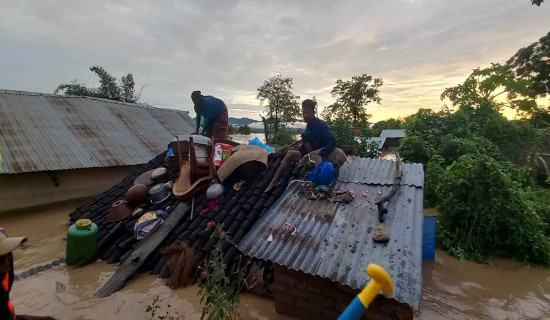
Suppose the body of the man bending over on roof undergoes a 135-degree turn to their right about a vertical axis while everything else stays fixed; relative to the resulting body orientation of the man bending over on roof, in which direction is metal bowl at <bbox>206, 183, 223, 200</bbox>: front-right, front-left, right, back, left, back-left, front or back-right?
back-right

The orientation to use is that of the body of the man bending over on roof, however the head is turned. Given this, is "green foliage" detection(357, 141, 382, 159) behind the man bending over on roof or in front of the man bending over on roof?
behind

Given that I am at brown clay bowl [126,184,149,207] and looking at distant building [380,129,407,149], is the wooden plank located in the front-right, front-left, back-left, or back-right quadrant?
back-right

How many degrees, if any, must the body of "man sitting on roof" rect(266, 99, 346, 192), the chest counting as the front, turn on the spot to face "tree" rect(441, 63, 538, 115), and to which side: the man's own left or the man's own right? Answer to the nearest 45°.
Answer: approximately 180°

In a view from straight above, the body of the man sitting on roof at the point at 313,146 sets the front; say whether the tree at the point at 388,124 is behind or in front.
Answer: behind

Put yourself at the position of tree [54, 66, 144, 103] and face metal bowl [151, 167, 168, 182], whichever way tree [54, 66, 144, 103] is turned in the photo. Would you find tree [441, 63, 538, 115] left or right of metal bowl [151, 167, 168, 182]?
left

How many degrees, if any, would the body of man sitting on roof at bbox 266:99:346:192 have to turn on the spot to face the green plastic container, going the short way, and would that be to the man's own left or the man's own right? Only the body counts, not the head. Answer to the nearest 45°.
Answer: approximately 45° to the man's own right

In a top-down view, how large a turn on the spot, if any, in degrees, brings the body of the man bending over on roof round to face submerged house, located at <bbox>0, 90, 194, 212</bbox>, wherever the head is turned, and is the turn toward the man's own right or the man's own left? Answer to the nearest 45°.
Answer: approximately 45° to the man's own right

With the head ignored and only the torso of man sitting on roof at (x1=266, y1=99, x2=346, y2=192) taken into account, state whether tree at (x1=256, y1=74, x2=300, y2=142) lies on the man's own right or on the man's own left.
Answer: on the man's own right

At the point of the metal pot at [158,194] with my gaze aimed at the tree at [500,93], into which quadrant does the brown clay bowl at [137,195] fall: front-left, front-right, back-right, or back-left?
back-left

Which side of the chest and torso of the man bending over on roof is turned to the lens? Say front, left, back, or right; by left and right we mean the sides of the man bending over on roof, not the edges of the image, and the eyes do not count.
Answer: left

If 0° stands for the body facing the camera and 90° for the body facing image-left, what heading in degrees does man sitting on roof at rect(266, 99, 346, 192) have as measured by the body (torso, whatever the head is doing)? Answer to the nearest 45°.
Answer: approximately 45°

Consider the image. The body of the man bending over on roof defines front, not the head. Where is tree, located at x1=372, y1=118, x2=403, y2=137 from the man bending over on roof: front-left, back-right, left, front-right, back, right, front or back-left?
back-right

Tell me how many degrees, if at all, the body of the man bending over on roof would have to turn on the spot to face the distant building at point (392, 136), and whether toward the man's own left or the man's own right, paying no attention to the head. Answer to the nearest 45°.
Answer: approximately 135° to the man's own right
